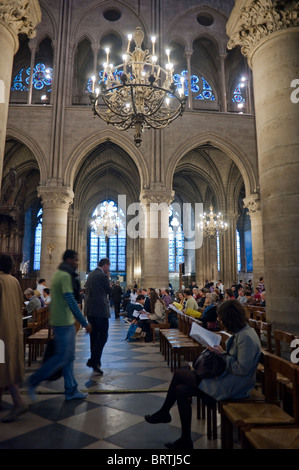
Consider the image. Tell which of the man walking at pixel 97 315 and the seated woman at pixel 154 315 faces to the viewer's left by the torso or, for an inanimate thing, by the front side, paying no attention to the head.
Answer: the seated woman

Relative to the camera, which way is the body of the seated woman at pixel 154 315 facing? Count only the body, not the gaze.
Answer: to the viewer's left

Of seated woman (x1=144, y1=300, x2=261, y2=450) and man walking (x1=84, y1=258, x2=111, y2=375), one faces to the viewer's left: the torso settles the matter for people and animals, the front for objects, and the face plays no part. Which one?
the seated woman

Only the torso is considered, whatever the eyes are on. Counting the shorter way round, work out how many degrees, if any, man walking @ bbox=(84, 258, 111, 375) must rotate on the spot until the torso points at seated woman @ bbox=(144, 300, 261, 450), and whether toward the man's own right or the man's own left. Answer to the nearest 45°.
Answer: approximately 90° to the man's own right

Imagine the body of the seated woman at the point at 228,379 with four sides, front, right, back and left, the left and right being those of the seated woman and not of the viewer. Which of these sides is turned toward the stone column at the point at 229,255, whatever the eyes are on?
right

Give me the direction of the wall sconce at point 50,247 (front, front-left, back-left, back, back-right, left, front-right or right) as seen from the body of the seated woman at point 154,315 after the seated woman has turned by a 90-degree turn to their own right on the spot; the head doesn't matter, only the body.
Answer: front-left

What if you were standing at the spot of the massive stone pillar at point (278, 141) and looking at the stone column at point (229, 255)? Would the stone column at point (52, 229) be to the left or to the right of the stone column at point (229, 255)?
left

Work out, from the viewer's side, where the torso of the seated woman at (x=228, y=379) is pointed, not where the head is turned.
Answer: to the viewer's left

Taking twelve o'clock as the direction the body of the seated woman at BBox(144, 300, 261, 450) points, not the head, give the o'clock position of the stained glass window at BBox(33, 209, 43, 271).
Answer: The stained glass window is roughly at 2 o'clock from the seated woman.
